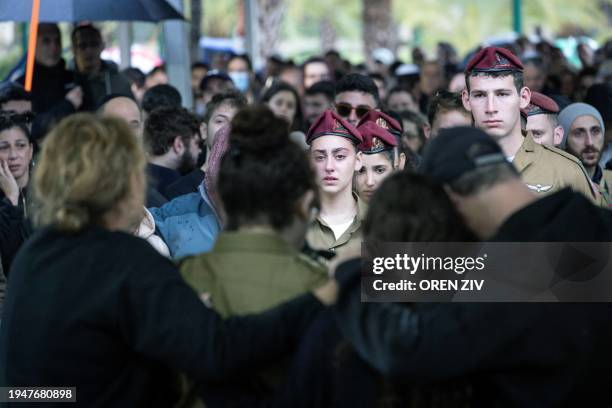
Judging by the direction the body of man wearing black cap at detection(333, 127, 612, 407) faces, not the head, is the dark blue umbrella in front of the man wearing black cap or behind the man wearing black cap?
in front

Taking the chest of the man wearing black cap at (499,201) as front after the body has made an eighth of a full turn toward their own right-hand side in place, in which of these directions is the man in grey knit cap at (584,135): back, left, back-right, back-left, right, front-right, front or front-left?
front

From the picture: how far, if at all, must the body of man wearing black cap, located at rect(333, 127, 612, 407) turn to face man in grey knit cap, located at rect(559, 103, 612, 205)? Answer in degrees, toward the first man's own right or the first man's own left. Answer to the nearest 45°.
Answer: approximately 45° to the first man's own right

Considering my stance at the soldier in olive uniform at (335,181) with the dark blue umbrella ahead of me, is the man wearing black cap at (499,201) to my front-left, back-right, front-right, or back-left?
back-left

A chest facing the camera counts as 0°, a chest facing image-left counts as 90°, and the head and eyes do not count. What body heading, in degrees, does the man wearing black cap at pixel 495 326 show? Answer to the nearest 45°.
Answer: approximately 135°

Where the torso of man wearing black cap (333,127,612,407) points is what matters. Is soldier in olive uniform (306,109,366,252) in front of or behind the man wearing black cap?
in front

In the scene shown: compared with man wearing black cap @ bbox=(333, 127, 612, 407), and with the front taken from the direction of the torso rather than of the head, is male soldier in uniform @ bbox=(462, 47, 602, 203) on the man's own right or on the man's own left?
on the man's own right
